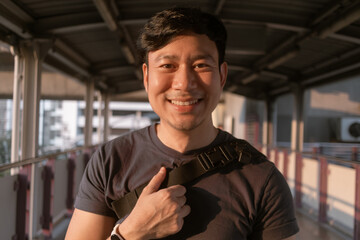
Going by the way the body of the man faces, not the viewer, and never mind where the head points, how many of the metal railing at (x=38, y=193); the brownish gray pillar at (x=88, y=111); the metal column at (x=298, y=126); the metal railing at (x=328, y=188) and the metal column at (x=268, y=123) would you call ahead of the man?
0

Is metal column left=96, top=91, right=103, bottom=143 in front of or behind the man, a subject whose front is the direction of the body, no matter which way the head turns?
behind

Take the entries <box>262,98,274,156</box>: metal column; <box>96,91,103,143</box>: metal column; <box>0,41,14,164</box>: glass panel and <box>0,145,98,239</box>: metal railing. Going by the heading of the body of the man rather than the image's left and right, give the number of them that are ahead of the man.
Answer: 0

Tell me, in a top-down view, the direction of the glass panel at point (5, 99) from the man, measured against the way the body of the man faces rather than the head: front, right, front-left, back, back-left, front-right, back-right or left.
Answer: back-right

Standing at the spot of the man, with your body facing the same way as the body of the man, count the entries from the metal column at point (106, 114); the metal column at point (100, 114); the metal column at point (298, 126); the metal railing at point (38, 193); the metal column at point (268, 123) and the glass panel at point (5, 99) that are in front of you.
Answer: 0

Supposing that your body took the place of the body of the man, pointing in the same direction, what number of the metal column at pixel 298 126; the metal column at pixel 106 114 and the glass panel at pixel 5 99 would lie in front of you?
0

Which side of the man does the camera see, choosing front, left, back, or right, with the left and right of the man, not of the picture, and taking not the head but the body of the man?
front

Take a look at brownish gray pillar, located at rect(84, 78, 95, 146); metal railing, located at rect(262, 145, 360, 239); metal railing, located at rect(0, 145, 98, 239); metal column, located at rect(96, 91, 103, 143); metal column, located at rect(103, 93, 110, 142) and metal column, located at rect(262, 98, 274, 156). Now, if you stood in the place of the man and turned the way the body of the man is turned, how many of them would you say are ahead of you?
0

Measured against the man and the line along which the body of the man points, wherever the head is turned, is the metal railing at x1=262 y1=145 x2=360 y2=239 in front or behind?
behind

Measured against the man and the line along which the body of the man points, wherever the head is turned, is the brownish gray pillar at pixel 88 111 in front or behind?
behind

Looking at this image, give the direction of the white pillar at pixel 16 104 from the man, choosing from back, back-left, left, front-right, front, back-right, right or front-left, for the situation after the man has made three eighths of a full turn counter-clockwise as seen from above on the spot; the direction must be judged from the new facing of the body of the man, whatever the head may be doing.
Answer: left

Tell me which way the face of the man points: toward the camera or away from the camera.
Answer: toward the camera

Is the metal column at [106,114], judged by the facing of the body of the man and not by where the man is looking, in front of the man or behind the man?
behind

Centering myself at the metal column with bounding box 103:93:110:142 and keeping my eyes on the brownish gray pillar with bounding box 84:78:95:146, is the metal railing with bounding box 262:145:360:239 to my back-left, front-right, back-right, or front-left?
front-left

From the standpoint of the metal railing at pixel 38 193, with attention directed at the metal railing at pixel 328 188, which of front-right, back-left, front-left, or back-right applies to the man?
front-right
